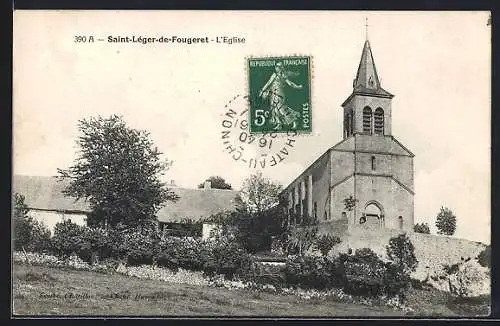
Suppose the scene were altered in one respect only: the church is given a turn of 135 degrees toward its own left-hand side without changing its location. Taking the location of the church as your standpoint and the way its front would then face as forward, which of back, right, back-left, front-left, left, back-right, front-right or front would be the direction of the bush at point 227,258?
back-left

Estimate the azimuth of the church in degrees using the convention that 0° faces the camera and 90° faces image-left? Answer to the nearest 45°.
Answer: approximately 0°

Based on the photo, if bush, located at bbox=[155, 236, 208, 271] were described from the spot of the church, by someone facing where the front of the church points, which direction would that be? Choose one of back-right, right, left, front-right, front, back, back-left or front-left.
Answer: right
